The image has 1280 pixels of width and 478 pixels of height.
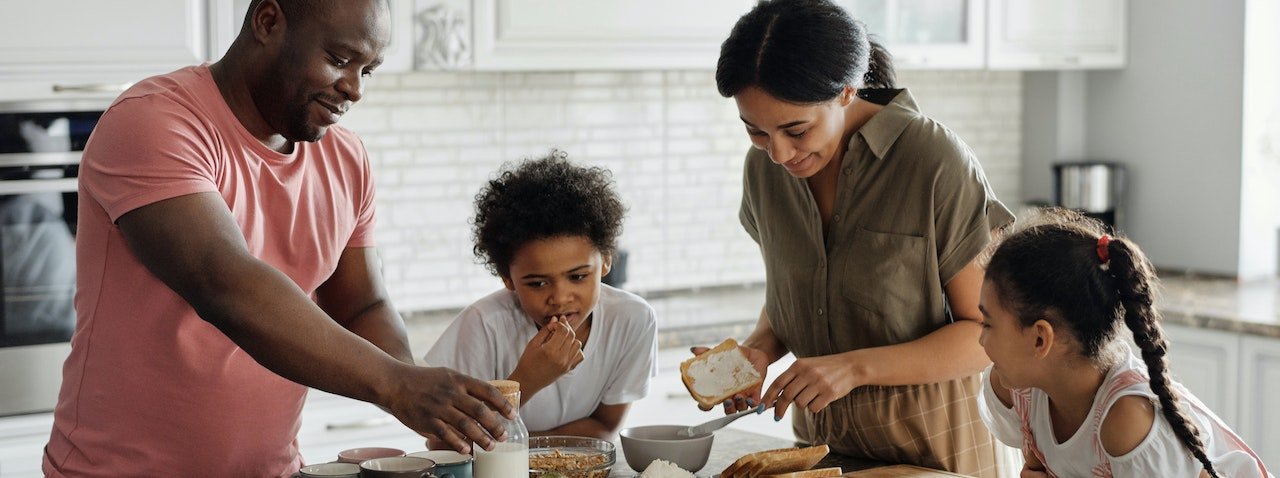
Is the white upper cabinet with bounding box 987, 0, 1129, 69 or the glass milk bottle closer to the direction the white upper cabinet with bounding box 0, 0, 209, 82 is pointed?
the glass milk bottle

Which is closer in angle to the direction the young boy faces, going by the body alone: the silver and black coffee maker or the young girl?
the young girl

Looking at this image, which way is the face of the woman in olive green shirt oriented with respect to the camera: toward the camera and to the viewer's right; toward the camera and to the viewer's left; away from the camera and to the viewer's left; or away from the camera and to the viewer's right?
toward the camera and to the viewer's left

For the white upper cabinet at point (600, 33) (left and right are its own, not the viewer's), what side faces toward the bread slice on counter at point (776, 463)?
front

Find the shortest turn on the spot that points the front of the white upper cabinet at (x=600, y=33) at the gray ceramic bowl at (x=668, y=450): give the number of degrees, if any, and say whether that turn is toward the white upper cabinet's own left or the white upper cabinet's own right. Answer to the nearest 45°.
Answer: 0° — it already faces it

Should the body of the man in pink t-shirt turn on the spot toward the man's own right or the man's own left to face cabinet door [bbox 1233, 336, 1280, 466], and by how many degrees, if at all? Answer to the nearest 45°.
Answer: approximately 90° to the man's own left

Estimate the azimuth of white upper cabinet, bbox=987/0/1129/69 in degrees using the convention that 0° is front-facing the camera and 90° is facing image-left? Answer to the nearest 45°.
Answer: approximately 0°

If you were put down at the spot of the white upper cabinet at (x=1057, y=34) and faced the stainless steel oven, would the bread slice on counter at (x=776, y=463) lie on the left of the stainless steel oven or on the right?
left
